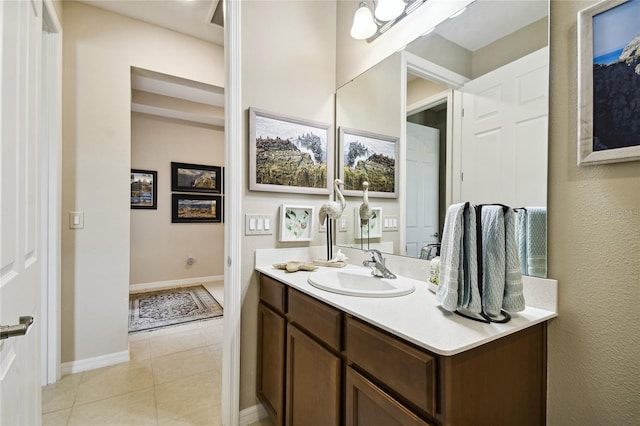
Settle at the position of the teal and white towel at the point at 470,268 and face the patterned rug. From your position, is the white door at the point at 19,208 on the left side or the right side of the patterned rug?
left

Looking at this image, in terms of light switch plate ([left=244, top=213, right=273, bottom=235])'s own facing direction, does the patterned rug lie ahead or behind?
behind

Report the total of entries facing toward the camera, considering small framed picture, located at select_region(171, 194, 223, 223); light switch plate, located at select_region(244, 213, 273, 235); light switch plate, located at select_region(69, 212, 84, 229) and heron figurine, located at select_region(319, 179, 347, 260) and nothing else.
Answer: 3

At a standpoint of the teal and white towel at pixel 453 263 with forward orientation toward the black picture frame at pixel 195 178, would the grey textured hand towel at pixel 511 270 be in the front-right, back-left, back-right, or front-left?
back-right

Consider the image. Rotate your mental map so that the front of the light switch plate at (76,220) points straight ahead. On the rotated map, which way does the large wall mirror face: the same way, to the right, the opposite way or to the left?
to the right

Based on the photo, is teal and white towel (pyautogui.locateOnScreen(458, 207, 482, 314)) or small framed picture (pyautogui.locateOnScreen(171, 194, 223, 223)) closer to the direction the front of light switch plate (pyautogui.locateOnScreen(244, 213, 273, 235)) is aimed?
the teal and white towel

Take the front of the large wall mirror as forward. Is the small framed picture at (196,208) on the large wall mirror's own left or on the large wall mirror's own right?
on the large wall mirror's own right
